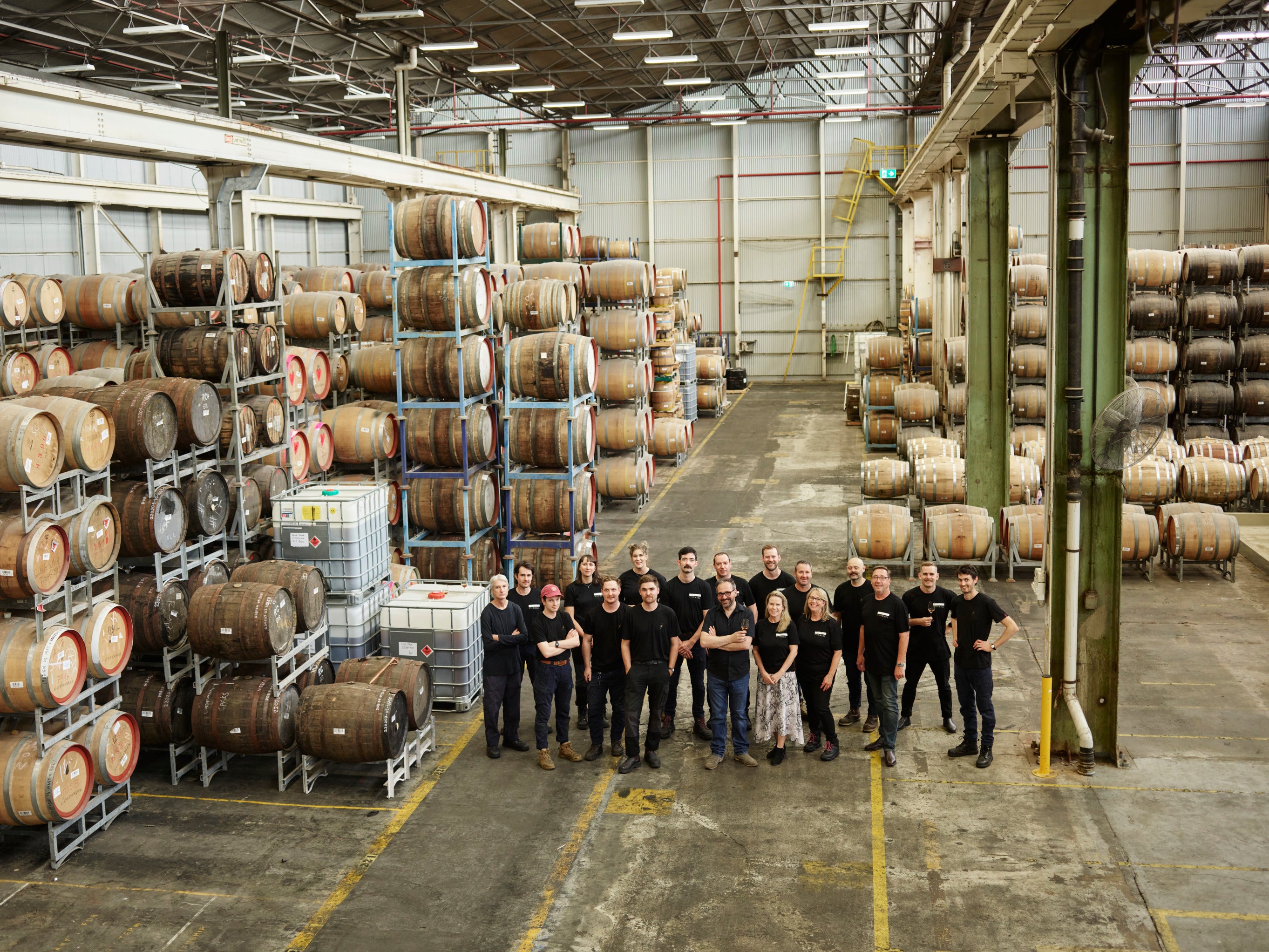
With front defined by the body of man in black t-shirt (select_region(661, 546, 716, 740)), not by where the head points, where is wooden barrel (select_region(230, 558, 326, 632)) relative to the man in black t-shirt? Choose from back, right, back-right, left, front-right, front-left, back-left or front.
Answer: right

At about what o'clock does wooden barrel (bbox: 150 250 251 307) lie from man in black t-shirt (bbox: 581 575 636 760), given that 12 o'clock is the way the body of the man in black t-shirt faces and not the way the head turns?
The wooden barrel is roughly at 4 o'clock from the man in black t-shirt.

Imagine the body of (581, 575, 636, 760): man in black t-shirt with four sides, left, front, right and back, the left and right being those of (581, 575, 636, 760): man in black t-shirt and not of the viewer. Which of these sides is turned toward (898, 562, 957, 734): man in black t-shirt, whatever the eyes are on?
left

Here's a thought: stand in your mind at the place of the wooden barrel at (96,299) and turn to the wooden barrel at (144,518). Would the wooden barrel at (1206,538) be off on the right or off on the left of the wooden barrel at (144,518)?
left

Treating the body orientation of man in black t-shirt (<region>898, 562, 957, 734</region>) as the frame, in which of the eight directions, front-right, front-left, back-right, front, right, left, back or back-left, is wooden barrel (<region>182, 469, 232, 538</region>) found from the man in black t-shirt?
right

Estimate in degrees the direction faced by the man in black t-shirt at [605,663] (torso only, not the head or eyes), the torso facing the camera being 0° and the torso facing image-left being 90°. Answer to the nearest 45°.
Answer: approximately 0°

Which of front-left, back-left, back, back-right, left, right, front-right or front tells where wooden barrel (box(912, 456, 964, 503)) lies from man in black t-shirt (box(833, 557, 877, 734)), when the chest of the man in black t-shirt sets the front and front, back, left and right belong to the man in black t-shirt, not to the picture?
back

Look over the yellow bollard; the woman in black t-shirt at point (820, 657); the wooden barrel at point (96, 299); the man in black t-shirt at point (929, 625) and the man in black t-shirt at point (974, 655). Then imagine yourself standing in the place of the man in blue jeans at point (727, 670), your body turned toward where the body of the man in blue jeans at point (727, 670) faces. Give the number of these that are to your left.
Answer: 4
